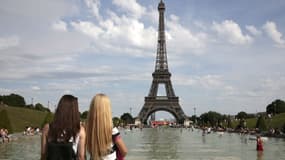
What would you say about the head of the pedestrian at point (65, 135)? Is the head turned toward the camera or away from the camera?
away from the camera

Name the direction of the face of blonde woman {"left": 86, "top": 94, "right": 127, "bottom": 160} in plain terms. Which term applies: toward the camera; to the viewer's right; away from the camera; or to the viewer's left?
away from the camera

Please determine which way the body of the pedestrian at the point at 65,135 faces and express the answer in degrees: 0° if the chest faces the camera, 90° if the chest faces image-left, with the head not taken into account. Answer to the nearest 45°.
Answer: approximately 180°
